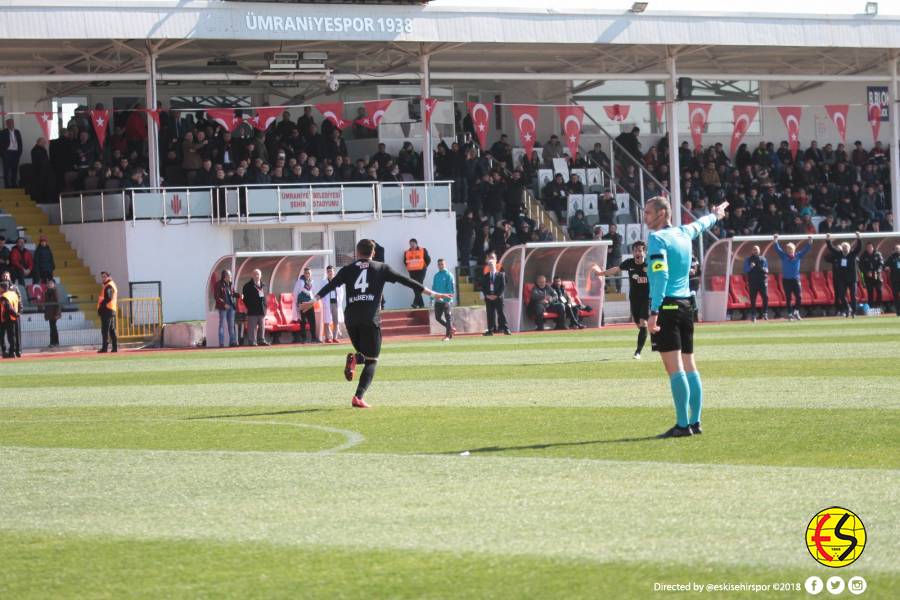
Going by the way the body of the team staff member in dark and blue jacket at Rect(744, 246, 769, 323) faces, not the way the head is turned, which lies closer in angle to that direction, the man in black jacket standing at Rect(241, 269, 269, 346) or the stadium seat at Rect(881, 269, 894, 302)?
the man in black jacket standing

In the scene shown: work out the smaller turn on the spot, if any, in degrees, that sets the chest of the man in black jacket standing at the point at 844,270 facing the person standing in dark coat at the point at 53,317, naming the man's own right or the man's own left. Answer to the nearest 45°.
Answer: approximately 45° to the man's own right

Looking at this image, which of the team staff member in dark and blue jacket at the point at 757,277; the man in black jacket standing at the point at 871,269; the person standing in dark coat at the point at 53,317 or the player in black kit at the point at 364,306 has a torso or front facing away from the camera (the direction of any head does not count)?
the player in black kit

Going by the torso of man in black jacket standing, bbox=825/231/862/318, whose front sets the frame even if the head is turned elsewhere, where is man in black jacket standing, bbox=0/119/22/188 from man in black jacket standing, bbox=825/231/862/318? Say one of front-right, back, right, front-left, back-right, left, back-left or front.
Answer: right

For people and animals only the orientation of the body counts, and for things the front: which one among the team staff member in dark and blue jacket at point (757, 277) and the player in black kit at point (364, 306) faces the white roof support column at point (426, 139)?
the player in black kit

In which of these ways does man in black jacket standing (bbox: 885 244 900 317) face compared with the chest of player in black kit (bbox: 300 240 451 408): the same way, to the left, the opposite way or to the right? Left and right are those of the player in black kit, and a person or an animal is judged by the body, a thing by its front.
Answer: the opposite way

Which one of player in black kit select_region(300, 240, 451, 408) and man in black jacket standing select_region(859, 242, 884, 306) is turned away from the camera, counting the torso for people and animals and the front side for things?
the player in black kit

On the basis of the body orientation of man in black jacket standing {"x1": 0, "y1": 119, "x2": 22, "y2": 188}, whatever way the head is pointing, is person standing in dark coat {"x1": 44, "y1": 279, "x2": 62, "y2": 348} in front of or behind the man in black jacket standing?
in front

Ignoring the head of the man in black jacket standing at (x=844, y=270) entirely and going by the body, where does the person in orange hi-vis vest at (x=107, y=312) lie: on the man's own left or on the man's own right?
on the man's own right

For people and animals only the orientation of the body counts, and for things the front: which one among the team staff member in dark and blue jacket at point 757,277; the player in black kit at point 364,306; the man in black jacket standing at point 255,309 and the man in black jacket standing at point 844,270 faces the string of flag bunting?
the player in black kit

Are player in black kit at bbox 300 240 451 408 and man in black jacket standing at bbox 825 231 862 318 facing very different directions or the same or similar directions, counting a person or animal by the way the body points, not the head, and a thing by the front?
very different directions
